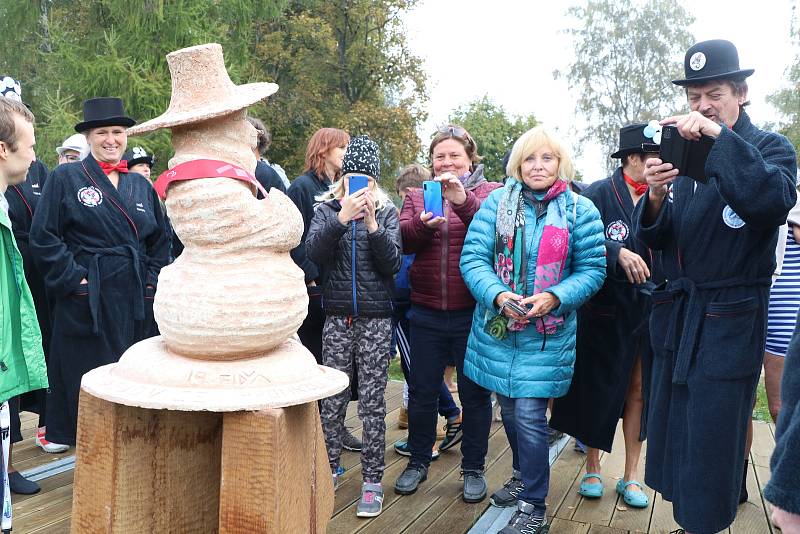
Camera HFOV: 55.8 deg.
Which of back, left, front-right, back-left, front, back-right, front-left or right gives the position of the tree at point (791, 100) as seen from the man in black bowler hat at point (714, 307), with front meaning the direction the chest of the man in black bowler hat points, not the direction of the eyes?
back-right

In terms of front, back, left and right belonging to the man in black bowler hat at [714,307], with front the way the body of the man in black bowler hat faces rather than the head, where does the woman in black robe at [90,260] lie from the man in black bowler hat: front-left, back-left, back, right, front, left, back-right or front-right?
front-right

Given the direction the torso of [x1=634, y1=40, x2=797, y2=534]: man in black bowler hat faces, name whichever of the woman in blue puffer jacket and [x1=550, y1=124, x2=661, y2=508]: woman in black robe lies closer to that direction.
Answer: the woman in blue puffer jacket

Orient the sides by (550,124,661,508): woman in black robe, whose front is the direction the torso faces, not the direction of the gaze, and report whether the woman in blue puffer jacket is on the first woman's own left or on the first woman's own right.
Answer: on the first woman's own right

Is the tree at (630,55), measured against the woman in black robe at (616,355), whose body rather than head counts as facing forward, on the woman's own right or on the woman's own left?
on the woman's own left

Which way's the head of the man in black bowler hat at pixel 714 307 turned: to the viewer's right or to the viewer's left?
to the viewer's left

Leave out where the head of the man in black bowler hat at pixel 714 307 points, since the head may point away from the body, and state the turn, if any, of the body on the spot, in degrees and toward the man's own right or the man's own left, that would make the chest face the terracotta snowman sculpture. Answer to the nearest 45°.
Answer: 0° — they already face it
